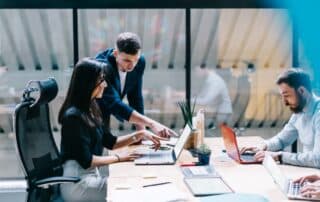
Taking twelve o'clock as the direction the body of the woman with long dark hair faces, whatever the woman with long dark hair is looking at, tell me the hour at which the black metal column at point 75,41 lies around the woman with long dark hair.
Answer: The black metal column is roughly at 9 o'clock from the woman with long dark hair.

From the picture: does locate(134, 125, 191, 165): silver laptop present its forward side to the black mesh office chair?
yes

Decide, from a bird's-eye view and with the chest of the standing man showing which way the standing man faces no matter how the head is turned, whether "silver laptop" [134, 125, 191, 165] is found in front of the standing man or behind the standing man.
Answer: in front

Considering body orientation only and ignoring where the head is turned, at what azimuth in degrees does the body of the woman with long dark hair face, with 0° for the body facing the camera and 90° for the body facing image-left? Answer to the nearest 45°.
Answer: approximately 270°

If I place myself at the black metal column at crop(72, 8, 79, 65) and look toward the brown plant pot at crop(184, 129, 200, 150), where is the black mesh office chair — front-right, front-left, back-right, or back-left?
front-right

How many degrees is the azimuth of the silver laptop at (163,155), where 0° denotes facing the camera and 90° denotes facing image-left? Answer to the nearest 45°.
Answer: approximately 90°

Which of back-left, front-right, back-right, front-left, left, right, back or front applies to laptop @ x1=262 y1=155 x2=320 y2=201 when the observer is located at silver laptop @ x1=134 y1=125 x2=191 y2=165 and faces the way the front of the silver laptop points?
back-left

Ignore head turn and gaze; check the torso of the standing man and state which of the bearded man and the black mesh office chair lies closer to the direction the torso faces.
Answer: the bearded man

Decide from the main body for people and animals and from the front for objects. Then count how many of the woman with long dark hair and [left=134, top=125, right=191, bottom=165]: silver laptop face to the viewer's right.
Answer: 1

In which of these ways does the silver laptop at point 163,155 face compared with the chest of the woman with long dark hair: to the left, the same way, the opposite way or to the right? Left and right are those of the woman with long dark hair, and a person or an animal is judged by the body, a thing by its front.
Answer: the opposite way

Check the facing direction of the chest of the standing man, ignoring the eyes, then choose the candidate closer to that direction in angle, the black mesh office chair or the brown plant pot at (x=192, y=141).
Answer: the brown plant pot

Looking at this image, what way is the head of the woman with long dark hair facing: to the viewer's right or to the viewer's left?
to the viewer's right

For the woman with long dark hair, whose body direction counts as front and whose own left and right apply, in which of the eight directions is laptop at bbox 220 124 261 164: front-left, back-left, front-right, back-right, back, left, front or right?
front

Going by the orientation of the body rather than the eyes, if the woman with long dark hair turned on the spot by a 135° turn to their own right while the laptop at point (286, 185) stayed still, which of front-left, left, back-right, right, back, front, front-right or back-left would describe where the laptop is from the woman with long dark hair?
left

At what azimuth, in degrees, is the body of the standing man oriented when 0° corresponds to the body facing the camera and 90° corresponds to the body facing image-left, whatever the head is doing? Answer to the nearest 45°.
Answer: approximately 315°
